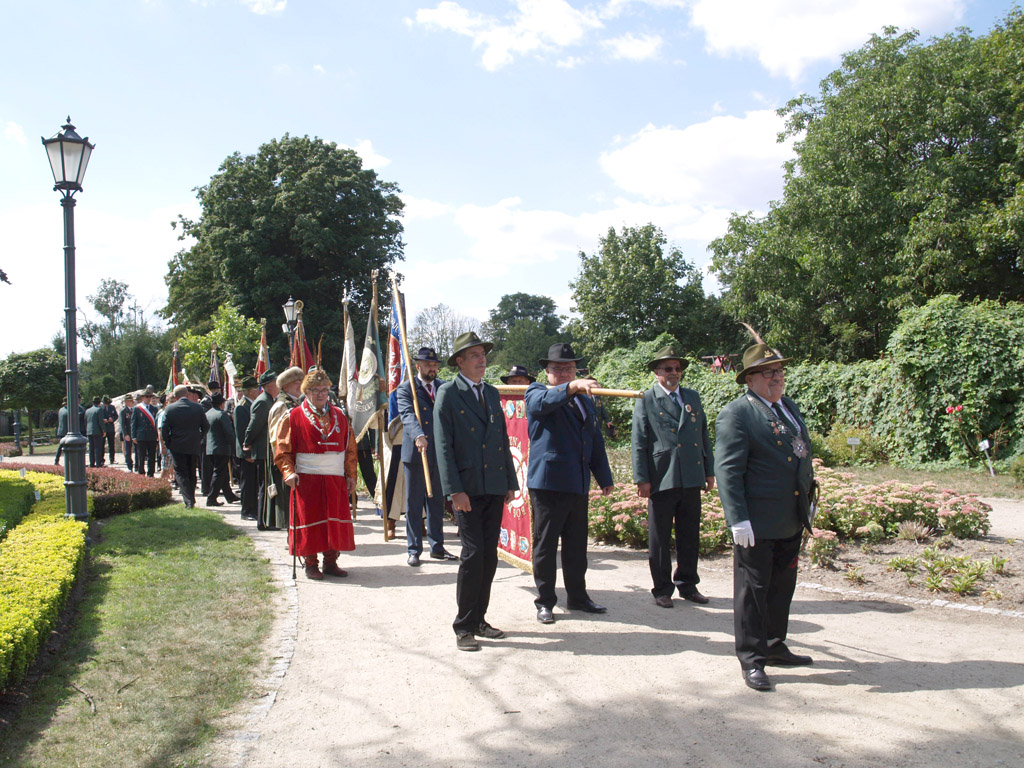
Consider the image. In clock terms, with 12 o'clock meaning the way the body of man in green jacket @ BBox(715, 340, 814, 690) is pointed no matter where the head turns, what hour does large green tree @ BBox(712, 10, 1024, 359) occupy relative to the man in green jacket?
The large green tree is roughly at 8 o'clock from the man in green jacket.

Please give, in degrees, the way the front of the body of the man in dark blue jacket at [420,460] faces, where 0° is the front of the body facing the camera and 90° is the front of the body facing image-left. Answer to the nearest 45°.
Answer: approximately 315°

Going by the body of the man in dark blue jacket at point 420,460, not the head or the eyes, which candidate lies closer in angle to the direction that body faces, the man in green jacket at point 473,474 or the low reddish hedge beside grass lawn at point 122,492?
the man in green jacket

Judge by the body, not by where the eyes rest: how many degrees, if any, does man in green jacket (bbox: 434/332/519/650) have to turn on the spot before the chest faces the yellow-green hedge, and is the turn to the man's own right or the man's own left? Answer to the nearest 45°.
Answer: approximately 135° to the man's own right

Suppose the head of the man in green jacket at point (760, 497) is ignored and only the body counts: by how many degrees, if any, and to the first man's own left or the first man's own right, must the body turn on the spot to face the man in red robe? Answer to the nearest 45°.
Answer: approximately 180°

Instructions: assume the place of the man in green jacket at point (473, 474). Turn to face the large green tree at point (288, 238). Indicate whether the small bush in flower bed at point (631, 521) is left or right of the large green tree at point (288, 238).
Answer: right

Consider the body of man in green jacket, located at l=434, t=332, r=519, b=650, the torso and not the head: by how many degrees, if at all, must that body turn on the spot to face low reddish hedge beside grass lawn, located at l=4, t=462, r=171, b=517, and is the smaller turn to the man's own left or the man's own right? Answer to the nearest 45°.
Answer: approximately 180°

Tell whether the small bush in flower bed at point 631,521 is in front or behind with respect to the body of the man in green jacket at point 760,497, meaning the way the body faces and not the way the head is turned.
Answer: behind

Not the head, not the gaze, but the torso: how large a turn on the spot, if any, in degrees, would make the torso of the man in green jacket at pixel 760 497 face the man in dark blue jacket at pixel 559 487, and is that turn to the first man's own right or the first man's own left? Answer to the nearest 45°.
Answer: approximately 180°
